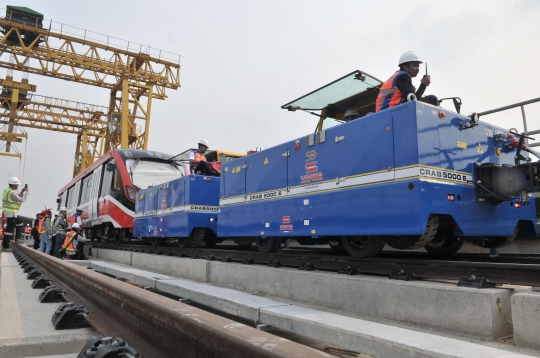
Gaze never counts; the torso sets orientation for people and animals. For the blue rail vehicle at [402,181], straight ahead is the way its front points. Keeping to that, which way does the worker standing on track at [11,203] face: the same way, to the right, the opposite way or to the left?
to the left

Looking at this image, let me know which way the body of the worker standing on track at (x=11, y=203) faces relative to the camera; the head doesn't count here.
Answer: to the viewer's right

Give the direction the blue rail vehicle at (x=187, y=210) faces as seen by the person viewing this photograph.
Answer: facing the viewer and to the right of the viewer

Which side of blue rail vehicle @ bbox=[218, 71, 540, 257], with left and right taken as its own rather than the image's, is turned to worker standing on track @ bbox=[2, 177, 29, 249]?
back

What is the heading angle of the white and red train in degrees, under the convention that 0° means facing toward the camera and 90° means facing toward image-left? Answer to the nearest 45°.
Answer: approximately 315°

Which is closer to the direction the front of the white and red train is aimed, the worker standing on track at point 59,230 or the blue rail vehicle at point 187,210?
the blue rail vehicle

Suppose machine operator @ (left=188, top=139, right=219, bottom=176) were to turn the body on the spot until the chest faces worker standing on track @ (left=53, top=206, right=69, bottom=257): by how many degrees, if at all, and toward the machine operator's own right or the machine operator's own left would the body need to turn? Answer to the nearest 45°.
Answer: approximately 180°

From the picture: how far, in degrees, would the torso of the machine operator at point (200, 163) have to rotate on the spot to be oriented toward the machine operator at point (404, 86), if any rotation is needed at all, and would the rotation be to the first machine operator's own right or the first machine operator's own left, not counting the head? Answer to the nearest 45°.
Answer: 0° — they already face them

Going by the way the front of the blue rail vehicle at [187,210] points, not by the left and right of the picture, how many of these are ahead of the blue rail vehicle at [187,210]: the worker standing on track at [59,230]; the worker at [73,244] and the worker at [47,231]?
0

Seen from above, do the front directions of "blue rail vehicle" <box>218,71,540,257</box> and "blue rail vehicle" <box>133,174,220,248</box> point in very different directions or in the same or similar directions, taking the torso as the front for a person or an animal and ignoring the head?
same or similar directions
